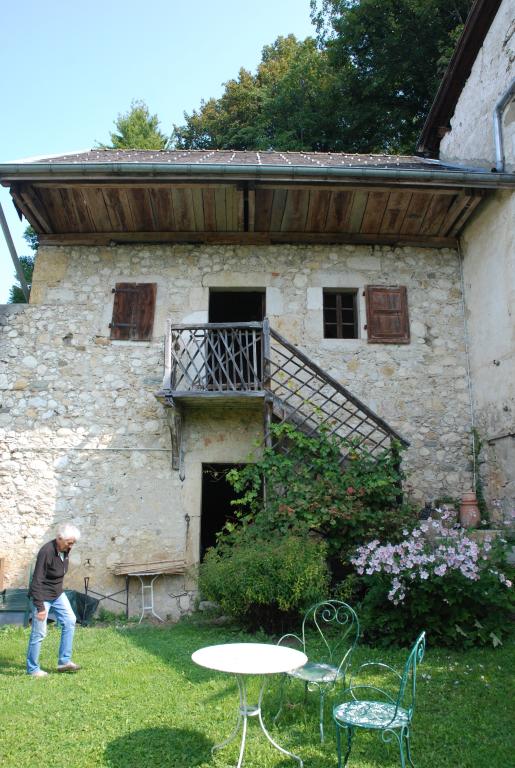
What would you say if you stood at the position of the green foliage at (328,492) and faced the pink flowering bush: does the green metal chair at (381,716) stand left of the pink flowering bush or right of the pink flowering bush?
right

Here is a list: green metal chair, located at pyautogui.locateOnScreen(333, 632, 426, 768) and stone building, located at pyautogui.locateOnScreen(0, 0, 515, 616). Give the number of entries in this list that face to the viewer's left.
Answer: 1

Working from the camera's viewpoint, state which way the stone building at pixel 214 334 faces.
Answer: facing the viewer

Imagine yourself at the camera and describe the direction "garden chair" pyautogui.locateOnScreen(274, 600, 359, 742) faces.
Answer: facing the viewer and to the left of the viewer

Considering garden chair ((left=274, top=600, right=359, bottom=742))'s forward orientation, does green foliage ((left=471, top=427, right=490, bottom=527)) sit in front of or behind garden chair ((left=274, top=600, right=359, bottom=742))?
behind

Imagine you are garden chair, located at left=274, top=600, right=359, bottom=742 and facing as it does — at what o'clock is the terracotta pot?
The terracotta pot is roughly at 6 o'clock from the garden chair.

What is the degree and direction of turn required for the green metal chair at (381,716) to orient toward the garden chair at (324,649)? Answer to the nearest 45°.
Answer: approximately 90° to its right

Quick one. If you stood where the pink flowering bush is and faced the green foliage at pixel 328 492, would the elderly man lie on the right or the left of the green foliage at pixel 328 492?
left

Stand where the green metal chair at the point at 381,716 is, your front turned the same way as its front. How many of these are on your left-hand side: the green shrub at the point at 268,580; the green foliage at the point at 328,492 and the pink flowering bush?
0

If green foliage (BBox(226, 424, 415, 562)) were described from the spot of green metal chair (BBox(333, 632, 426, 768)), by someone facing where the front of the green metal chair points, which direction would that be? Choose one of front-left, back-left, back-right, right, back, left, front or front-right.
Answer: right

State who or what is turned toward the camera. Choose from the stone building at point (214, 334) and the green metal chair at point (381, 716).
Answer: the stone building

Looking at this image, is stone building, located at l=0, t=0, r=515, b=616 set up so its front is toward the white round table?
yes

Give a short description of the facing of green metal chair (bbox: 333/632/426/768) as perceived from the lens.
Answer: facing to the left of the viewer
